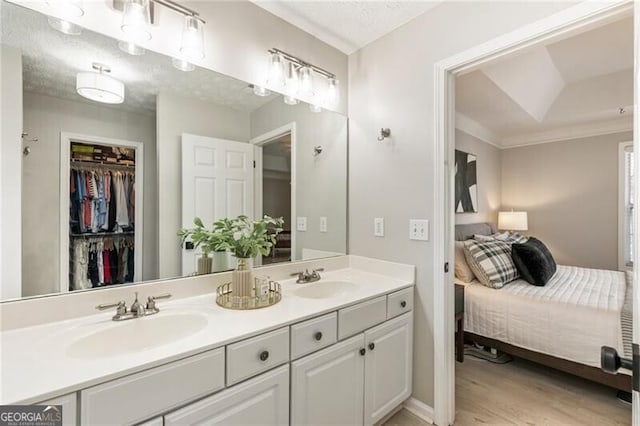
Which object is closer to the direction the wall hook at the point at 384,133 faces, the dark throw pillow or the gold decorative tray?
the gold decorative tray

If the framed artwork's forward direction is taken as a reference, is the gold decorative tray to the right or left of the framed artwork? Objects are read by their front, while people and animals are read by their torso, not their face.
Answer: on its right

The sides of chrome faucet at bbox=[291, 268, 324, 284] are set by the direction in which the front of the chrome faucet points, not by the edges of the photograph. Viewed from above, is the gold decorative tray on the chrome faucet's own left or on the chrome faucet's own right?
on the chrome faucet's own right

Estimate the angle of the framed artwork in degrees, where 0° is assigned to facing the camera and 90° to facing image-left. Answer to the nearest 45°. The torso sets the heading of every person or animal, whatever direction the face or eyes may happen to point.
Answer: approximately 315°

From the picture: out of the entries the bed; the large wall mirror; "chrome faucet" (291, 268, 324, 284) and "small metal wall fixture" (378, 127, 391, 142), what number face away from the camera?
0

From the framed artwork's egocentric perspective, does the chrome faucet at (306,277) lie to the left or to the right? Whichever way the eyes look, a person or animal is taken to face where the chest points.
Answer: on its right

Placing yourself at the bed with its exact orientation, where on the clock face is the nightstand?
The nightstand is roughly at 4 o'clock from the bed.

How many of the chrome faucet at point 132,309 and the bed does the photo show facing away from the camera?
0

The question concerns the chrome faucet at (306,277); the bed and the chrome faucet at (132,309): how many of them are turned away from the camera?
0

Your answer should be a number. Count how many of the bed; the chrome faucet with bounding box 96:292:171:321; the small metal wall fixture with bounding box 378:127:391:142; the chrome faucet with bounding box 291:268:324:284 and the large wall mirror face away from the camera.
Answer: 0
